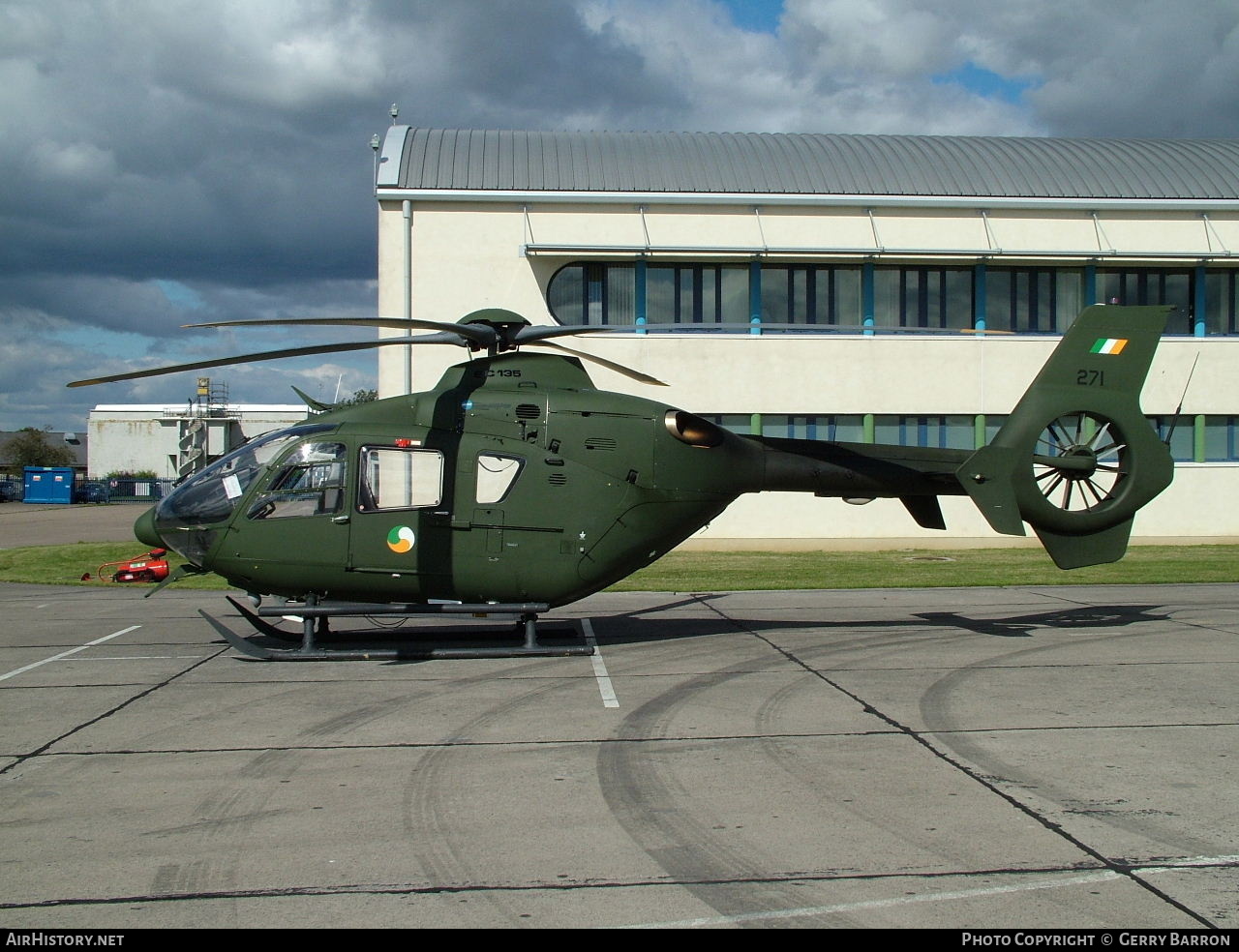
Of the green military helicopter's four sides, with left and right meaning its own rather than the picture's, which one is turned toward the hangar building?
right

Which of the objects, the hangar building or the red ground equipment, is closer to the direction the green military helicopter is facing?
the red ground equipment

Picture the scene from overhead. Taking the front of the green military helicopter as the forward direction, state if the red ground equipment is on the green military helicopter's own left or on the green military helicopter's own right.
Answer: on the green military helicopter's own right

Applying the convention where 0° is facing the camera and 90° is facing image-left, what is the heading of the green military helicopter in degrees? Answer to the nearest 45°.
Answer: approximately 90°
